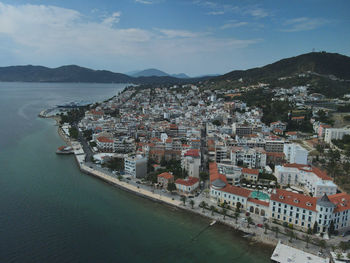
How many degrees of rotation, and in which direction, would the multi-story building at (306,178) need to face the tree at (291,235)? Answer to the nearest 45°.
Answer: approximately 45° to its left

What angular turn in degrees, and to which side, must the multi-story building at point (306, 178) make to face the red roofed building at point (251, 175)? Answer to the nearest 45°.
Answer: approximately 45° to its right

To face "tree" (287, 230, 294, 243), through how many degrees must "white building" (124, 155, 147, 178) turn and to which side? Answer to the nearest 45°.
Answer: approximately 90° to its left

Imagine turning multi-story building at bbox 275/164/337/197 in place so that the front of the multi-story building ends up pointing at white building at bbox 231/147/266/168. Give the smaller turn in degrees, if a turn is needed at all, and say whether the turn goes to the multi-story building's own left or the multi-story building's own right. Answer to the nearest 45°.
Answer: approximately 90° to the multi-story building's own right

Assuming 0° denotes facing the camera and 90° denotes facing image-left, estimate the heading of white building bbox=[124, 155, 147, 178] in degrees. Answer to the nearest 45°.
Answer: approximately 45°

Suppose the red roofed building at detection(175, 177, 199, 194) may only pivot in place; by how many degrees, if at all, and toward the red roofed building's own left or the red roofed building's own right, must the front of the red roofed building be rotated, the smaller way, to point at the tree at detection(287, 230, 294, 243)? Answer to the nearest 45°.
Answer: approximately 90° to the red roofed building's own left

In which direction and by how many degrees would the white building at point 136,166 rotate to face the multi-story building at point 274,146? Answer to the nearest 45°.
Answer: approximately 135° to its left

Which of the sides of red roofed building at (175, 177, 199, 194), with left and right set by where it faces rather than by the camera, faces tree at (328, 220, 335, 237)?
left

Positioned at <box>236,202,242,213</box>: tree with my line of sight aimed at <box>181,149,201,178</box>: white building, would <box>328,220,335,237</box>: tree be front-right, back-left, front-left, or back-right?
back-right
